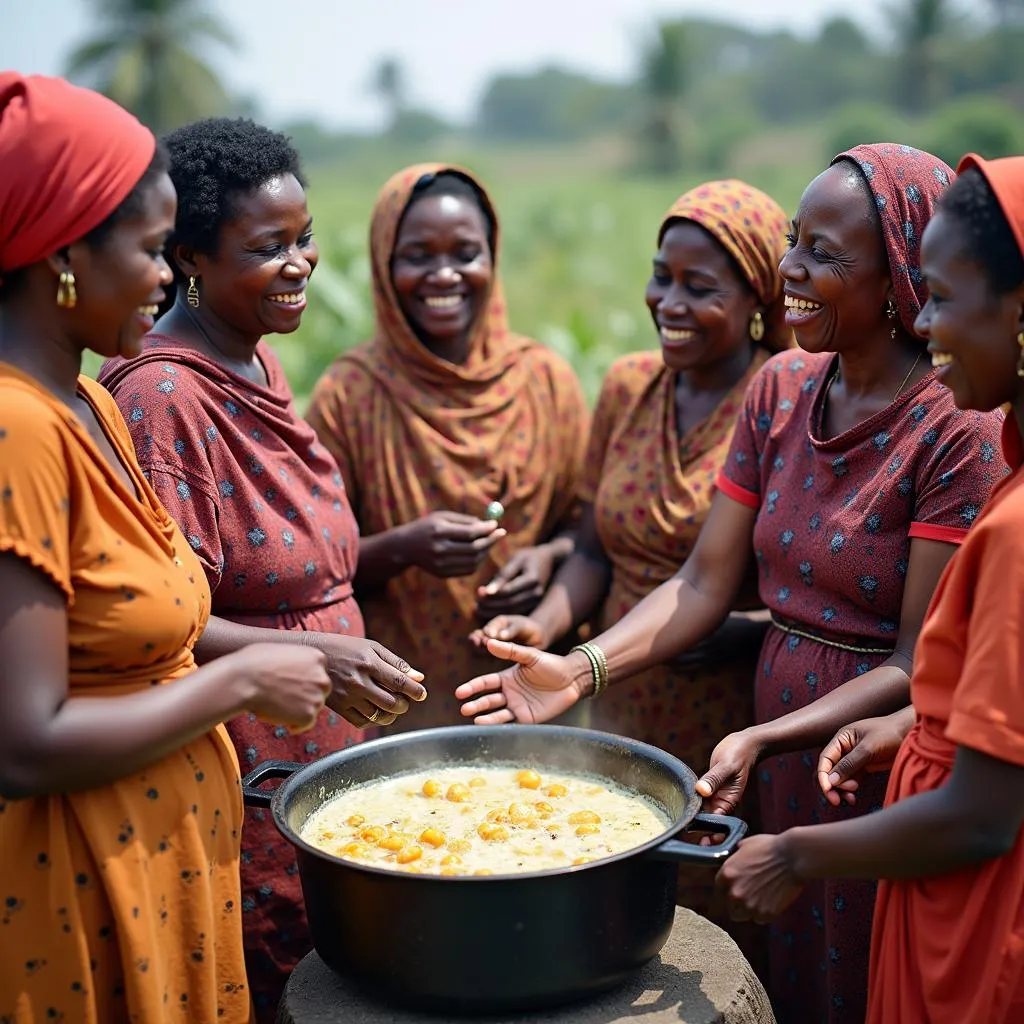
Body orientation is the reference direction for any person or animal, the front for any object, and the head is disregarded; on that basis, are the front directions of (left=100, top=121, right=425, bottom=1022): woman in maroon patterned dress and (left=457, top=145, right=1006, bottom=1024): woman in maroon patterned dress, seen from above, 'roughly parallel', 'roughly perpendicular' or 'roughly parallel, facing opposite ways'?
roughly perpendicular

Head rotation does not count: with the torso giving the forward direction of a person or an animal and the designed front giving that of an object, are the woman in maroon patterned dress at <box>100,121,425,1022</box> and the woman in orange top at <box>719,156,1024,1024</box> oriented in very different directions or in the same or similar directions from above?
very different directions

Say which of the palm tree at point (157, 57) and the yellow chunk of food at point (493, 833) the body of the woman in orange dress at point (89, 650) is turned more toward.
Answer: the yellow chunk of food

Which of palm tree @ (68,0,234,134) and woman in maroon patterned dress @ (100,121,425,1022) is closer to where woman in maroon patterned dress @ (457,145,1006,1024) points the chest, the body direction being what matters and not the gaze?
the woman in maroon patterned dress

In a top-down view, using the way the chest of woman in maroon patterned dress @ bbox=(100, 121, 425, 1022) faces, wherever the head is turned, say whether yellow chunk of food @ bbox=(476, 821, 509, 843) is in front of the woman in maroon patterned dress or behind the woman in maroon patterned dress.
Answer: in front

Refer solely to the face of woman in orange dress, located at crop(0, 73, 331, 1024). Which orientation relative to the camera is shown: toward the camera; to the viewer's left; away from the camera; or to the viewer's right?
to the viewer's right

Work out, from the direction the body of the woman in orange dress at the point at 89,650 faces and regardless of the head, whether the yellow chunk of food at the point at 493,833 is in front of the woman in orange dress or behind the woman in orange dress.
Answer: in front

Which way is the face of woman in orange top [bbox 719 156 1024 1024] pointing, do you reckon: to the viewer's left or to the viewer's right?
to the viewer's left

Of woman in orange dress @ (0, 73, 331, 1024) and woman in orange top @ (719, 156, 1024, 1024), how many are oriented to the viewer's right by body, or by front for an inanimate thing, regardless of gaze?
1

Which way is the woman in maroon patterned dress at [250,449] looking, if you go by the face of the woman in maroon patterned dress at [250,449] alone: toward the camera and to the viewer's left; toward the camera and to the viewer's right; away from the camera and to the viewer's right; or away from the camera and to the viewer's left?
toward the camera and to the viewer's right

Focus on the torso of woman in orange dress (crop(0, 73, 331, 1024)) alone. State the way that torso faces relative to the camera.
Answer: to the viewer's right

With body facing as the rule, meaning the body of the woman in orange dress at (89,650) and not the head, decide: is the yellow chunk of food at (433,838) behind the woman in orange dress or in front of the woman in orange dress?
in front
